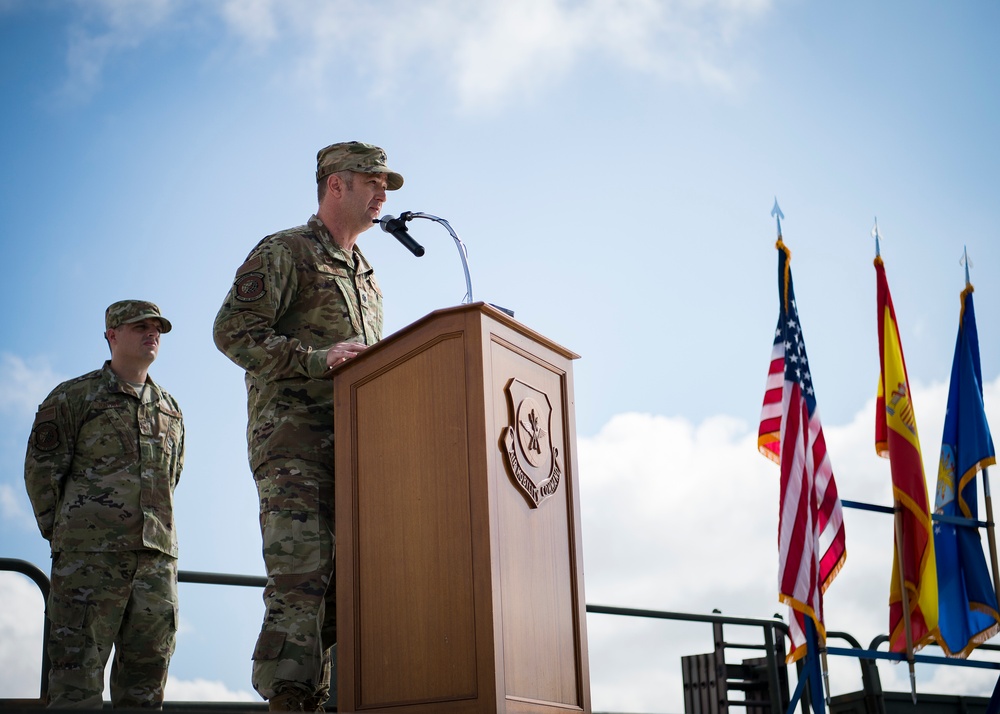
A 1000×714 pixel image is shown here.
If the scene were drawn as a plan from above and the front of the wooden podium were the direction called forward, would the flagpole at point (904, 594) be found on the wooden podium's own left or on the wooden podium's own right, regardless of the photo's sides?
on the wooden podium's own left

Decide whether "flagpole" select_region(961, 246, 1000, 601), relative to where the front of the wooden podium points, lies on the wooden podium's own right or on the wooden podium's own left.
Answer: on the wooden podium's own left

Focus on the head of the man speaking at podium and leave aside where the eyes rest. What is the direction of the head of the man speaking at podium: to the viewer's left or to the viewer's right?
to the viewer's right

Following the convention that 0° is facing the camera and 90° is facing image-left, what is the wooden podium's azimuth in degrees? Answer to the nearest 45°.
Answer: approximately 315°
